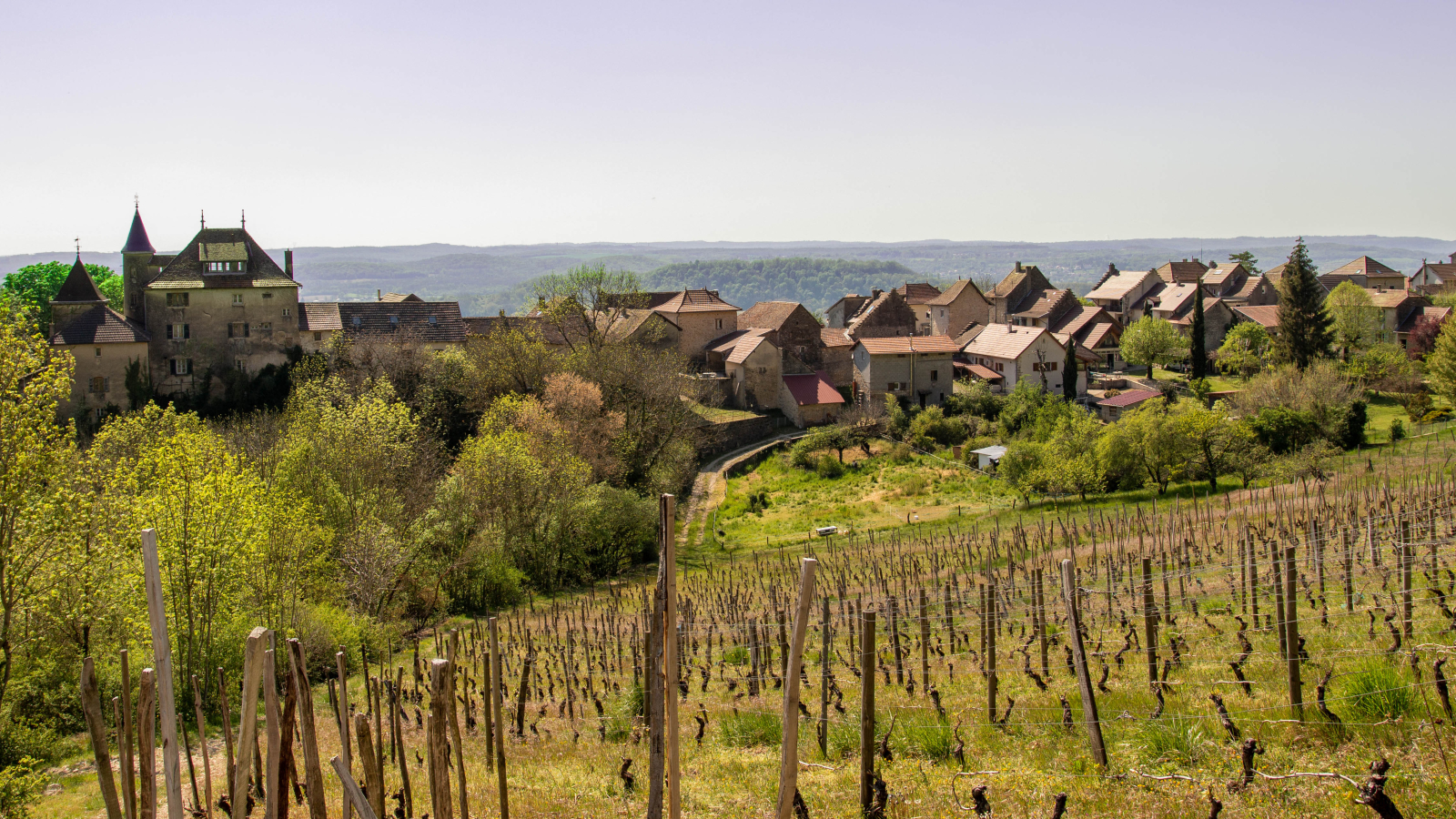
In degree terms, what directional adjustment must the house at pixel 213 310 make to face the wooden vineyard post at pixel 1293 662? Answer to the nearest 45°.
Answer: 0° — it already faces it

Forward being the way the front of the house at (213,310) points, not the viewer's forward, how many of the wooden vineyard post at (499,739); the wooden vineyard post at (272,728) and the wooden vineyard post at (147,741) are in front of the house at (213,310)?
3

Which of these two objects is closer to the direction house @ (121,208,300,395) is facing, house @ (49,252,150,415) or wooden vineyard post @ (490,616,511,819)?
the wooden vineyard post

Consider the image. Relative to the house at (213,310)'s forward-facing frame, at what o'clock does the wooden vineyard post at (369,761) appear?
The wooden vineyard post is roughly at 12 o'clock from the house.

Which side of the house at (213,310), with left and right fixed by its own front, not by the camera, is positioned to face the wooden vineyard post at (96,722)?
front

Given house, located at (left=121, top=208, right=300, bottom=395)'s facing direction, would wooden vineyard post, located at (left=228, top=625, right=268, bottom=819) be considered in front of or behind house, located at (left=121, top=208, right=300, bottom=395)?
in front

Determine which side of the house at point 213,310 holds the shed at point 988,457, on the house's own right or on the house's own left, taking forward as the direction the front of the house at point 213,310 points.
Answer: on the house's own left

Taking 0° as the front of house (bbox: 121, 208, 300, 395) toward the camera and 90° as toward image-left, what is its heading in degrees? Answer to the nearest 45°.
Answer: approximately 0°

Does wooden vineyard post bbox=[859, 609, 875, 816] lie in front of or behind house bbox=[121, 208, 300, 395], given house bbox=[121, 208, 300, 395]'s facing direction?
in front

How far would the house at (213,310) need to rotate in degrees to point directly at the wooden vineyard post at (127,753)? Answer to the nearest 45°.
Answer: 0° — it already faces it

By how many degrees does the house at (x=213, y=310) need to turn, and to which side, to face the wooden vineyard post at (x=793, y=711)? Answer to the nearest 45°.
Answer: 0° — it already faces it

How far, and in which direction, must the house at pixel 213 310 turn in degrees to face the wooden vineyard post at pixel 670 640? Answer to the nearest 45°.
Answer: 0° — it already faces it

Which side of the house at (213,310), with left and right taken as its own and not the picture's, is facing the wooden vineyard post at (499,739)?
front
